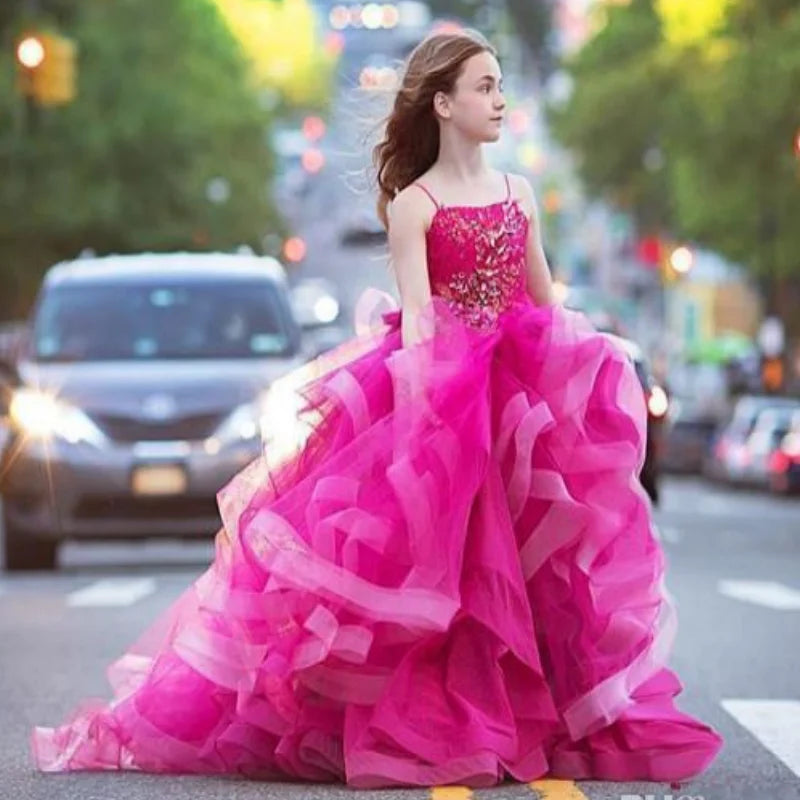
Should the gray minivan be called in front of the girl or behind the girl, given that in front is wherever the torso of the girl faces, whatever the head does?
behind

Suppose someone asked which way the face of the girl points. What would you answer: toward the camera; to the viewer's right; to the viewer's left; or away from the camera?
to the viewer's right

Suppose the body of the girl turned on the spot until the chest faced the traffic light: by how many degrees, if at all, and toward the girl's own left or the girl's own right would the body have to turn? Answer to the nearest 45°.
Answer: approximately 135° to the girl's own left

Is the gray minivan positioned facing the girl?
yes

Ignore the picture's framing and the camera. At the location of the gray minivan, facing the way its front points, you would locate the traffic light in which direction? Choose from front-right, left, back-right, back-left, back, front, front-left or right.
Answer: back

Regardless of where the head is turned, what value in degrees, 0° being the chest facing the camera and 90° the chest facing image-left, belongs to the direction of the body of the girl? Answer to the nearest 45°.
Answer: approximately 315°
